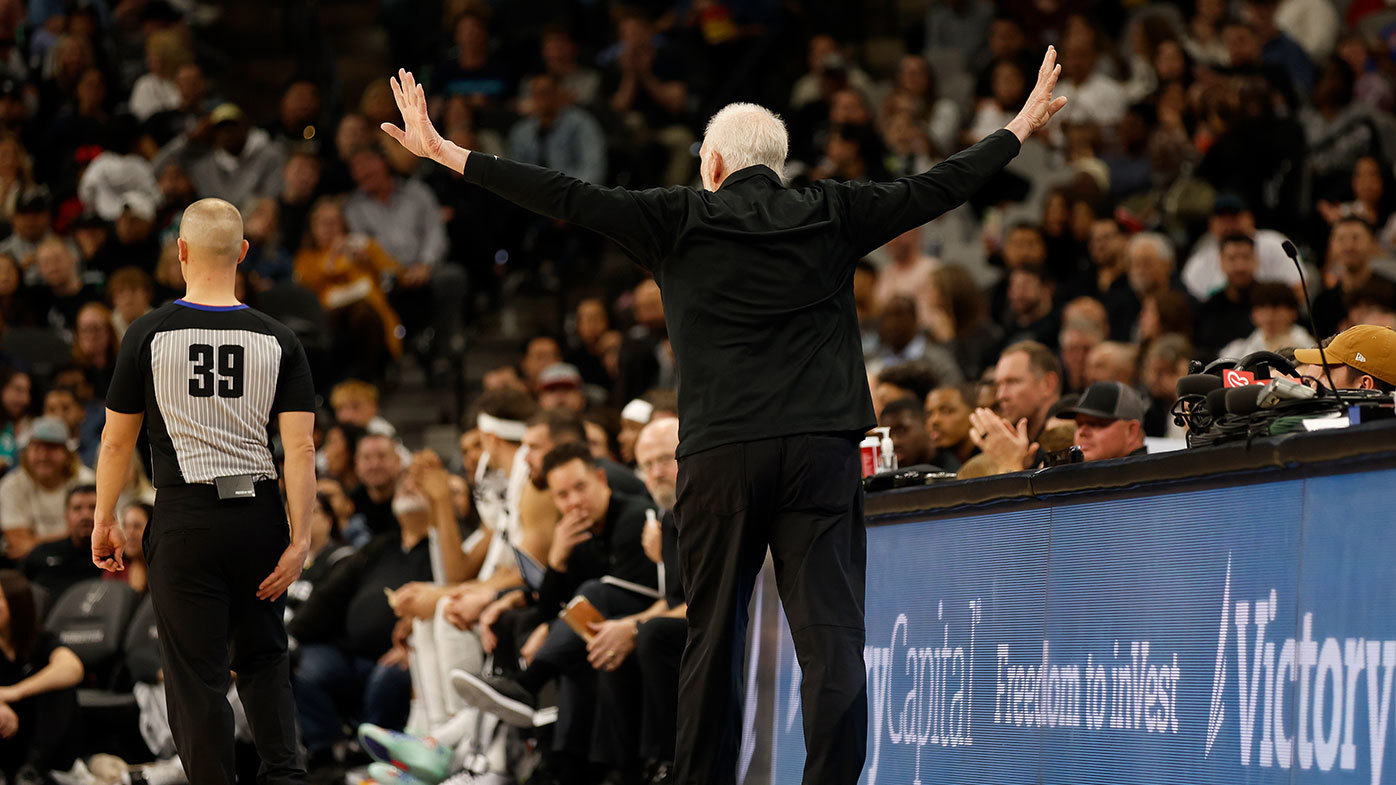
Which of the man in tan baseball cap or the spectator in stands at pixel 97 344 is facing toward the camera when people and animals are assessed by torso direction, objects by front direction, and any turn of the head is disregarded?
the spectator in stands

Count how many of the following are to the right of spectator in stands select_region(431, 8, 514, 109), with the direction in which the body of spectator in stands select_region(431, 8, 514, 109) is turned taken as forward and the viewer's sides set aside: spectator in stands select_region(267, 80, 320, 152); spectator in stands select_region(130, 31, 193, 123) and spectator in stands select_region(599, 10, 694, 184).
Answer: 2

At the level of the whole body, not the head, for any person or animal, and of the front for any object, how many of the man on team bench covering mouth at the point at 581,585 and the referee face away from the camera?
1

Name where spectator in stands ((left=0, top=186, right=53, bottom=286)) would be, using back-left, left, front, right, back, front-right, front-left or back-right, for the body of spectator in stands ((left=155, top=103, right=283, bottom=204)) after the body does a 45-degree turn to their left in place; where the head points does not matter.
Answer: back-right

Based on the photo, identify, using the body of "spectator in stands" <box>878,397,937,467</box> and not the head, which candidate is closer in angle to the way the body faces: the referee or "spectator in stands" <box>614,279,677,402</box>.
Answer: the referee

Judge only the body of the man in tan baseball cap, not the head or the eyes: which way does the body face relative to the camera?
to the viewer's left

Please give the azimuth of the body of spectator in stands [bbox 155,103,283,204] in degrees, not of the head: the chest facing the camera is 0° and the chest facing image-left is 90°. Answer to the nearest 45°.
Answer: approximately 0°

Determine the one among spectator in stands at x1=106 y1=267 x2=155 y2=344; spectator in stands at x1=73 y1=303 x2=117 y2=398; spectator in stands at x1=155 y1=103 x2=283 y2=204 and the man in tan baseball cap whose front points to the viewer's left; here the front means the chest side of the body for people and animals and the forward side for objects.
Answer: the man in tan baseball cap

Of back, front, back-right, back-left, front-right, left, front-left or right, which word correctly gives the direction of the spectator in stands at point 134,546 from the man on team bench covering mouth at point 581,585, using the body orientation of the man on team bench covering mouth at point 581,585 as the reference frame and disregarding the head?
right

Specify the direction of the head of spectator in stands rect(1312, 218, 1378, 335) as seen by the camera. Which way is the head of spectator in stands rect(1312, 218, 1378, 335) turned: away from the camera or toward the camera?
toward the camera

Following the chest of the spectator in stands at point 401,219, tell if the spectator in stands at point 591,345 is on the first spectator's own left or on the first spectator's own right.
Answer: on the first spectator's own left

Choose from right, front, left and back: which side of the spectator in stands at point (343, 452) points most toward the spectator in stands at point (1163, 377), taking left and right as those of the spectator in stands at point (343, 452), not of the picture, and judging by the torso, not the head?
left

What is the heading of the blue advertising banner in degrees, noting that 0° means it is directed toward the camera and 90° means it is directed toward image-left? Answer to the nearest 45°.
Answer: approximately 45°

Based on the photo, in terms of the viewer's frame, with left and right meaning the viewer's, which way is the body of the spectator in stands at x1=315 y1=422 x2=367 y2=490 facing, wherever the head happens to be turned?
facing the viewer and to the left of the viewer

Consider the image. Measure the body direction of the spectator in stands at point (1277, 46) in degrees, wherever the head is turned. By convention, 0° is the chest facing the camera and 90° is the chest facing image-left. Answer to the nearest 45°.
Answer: approximately 45°

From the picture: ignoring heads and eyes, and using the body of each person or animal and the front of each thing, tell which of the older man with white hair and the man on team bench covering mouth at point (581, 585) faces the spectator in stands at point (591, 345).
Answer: the older man with white hair

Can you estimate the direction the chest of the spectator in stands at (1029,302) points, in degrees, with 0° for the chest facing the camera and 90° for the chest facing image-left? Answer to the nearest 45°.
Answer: approximately 45°

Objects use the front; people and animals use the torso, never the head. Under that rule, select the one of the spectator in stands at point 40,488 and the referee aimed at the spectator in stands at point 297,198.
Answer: the referee

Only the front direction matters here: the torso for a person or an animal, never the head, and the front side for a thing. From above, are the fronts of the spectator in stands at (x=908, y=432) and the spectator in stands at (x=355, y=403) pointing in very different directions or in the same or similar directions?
same or similar directions

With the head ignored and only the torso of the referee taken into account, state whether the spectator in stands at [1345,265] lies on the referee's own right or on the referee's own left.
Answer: on the referee's own right
